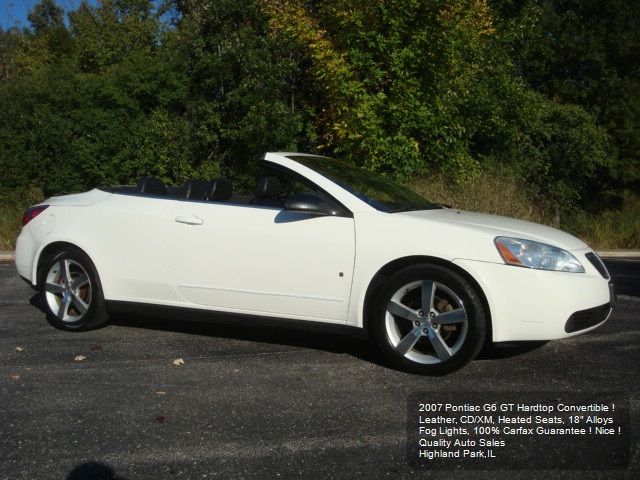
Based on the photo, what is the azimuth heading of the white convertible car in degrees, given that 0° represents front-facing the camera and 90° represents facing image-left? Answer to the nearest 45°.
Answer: approximately 315°
